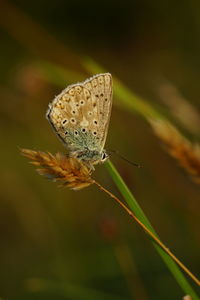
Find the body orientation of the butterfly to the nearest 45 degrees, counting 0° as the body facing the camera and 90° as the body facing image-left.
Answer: approximately 270°
